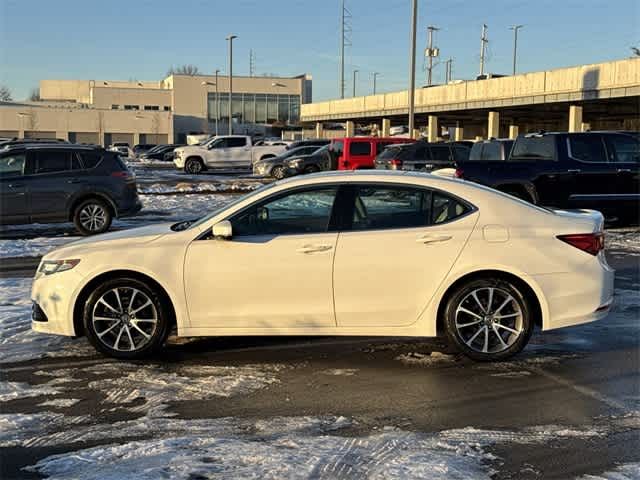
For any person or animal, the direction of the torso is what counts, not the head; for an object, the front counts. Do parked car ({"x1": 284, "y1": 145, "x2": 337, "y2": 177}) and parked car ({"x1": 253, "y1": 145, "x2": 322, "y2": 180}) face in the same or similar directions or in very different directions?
same or similar directions

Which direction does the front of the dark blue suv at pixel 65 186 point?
to the viewer's left

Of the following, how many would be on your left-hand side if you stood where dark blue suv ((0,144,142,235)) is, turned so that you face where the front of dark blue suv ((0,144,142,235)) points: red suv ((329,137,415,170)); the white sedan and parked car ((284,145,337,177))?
1

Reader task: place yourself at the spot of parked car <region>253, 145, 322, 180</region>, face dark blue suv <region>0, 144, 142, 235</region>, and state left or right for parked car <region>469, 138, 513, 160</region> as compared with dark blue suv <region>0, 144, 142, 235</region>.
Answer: left

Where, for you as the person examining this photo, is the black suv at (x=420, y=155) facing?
facing away from the viewer and to the right of the viewer

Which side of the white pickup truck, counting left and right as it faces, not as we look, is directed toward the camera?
left

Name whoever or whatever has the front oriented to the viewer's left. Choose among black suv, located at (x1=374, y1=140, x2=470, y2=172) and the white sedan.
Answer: the white sedan

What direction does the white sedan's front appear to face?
to the viewer's left

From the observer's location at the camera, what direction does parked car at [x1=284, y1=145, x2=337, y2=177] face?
facing the viewer and to the left of the viewer

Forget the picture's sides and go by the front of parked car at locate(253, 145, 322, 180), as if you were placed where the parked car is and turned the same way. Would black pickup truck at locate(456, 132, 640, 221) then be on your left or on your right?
on your left

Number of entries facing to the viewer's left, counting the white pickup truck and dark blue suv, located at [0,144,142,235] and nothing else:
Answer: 2

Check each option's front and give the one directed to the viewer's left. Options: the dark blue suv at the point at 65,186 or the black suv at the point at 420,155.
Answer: the dark blue suv at the point at 65,186

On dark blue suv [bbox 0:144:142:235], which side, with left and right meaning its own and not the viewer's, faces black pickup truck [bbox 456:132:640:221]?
back

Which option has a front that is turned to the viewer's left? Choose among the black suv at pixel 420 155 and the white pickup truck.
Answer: the white pickup truck

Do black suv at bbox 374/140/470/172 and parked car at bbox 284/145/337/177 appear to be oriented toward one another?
no

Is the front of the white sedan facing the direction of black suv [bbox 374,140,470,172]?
no

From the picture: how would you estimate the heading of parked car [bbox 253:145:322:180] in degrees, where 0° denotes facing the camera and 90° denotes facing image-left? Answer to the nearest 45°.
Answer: approximately 45°
